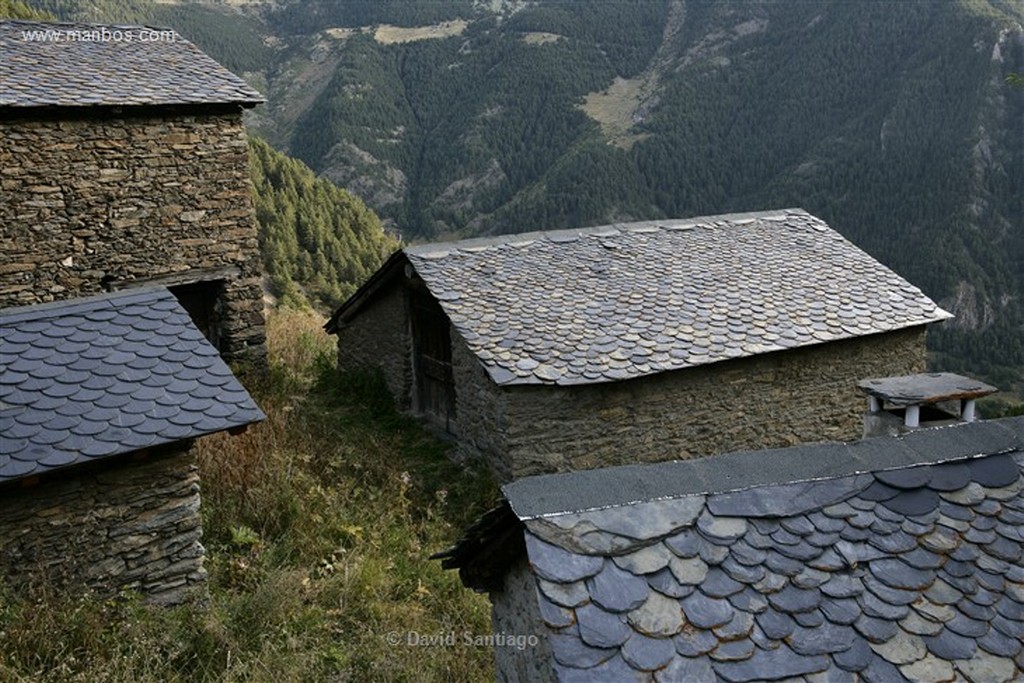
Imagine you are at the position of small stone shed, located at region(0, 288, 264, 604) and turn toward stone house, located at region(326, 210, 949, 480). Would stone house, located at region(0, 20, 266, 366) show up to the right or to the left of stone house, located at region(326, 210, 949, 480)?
left

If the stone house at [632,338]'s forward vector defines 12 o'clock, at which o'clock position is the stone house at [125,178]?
the stone house at [125,178] is roughly at 1 o'clock from the stone house at [632,338].

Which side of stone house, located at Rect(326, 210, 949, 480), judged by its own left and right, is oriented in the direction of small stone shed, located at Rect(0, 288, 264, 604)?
front

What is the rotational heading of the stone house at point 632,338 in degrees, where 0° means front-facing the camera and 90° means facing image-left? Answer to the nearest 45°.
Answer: approximately 45°
